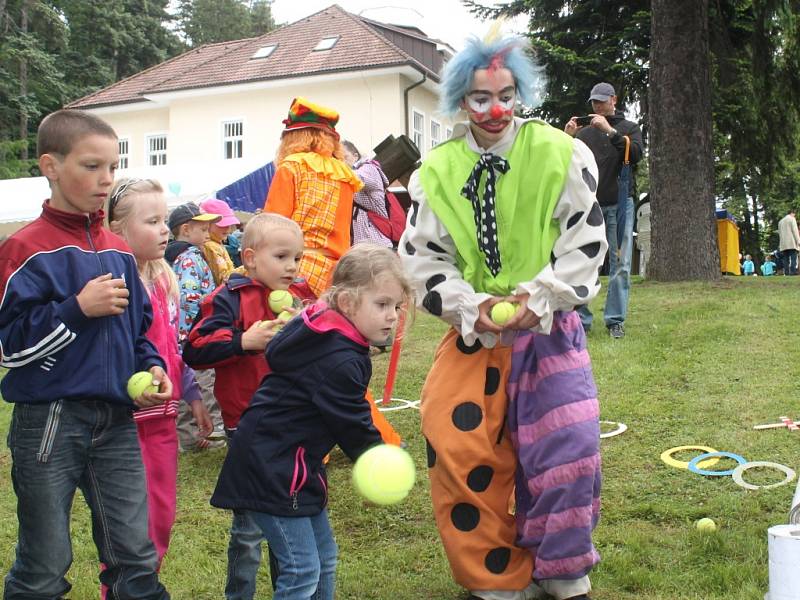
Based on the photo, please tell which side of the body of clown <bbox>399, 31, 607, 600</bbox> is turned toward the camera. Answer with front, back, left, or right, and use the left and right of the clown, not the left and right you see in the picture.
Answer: front

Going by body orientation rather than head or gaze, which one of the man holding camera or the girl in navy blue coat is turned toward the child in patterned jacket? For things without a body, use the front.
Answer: the man holding camera

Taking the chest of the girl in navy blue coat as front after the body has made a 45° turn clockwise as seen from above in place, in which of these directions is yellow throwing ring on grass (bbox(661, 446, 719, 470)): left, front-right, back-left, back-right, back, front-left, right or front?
left

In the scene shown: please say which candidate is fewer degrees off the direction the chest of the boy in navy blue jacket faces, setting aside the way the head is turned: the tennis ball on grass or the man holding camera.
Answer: the tennis ball on grass

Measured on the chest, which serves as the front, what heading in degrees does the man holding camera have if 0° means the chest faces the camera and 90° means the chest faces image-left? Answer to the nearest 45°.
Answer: approximately 45°

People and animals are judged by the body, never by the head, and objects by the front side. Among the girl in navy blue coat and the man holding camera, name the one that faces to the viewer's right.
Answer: the girl in navy blue coat

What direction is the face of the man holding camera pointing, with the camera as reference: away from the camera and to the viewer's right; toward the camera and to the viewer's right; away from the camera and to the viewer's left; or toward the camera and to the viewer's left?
toward the camera and to the viewer's left

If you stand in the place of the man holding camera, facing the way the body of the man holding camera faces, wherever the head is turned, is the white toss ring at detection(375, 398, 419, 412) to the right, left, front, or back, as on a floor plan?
front

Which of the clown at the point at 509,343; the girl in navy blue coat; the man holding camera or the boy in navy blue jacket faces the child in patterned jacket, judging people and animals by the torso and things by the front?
the man holding camera

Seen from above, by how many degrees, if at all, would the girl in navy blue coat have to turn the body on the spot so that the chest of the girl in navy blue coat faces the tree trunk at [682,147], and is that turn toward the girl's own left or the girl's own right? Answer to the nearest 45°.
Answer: approximately 45° to the girl's own left

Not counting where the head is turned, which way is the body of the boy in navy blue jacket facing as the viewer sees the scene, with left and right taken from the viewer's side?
facing the viewer and to the right of the viewer

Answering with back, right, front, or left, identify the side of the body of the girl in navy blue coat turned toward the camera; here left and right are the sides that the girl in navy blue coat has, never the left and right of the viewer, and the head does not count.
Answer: right

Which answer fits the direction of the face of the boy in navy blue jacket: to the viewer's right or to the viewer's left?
to the viewer's right

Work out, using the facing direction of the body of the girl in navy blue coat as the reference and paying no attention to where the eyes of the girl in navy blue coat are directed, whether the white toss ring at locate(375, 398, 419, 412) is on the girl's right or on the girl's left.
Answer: on the girl's left
